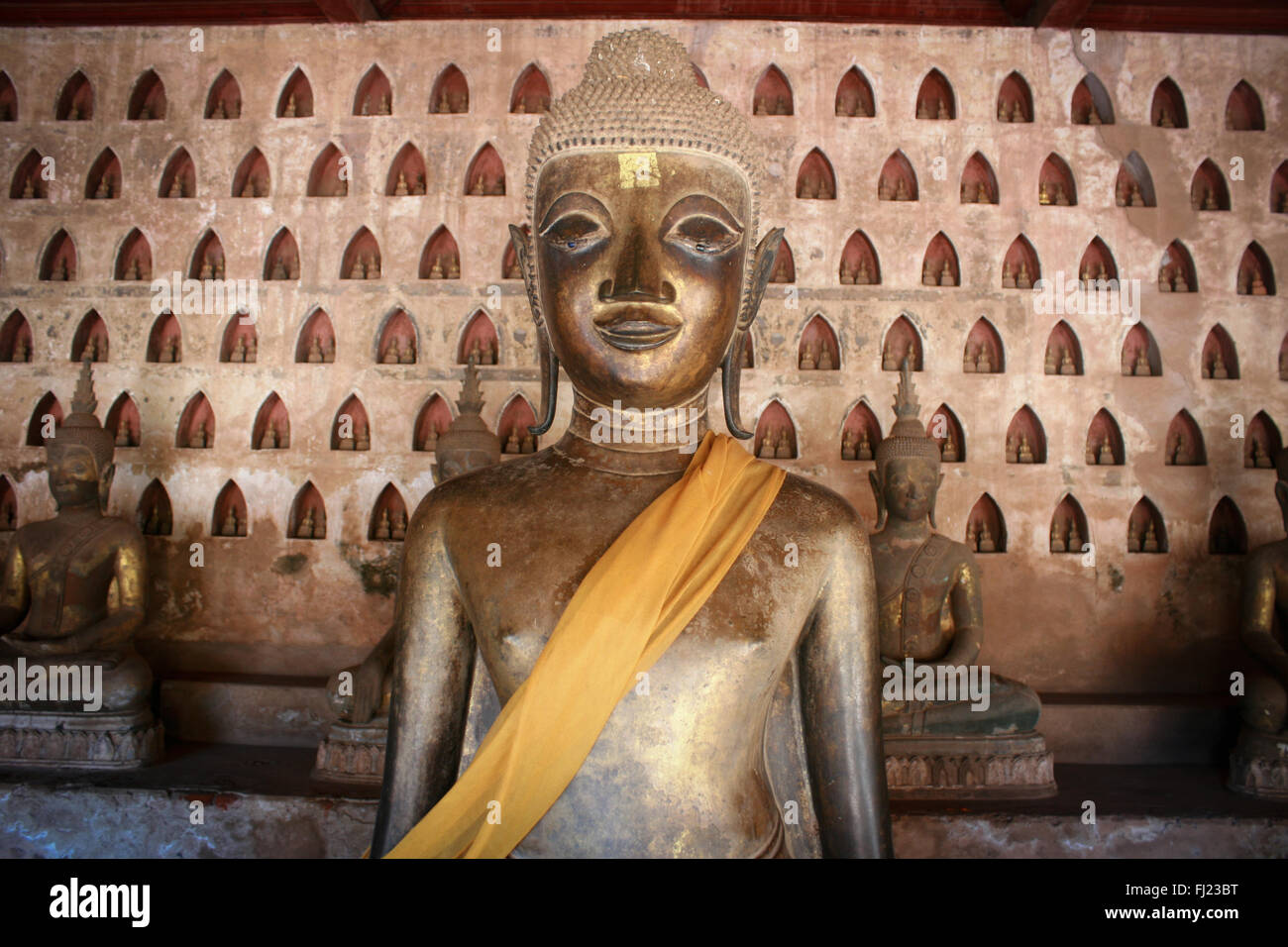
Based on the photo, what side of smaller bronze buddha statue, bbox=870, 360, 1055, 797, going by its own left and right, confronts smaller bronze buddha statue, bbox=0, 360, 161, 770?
right

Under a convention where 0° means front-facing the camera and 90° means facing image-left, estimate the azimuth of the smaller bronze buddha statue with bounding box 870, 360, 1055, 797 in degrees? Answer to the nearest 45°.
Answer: approximately 0°

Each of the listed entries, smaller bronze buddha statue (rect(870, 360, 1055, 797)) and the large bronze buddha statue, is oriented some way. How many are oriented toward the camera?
2

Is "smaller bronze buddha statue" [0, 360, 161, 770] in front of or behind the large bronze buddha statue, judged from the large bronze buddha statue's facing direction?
behind

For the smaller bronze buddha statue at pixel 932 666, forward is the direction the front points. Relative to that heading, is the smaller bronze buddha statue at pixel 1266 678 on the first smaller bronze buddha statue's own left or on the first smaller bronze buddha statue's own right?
on the first smaller bronze buddha statue's own left

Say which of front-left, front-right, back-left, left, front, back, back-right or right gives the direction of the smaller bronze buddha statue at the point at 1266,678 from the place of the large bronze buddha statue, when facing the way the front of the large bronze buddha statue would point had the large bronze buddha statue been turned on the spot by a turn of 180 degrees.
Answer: front-right

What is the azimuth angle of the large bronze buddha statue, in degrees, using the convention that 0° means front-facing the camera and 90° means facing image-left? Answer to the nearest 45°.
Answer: approximately 0°
